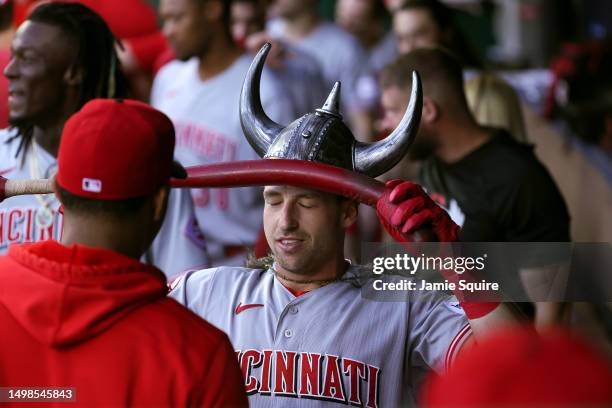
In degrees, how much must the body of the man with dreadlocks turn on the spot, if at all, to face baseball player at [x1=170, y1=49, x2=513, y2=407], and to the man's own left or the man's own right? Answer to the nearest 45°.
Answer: approximately 90° to the man's own left

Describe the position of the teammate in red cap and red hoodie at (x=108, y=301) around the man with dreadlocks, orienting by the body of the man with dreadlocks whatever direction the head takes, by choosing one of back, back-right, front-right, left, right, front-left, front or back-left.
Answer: front-left

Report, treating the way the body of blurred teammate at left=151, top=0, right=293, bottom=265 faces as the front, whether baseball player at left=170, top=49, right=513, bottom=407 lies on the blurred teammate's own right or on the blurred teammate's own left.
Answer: on the blurred teammate's own left

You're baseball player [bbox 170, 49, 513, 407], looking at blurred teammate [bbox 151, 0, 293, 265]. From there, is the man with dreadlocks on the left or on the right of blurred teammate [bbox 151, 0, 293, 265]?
left

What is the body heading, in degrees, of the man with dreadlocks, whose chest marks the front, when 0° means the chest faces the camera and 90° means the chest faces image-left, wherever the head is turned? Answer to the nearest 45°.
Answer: approximately 45°

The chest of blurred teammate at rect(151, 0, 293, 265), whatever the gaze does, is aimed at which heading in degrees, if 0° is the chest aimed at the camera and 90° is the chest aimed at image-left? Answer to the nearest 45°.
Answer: approximately 45°

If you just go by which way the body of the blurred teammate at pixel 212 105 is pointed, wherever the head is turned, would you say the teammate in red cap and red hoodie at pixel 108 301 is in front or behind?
in front
